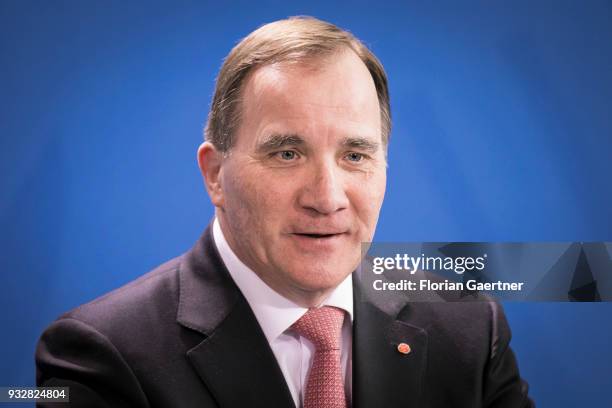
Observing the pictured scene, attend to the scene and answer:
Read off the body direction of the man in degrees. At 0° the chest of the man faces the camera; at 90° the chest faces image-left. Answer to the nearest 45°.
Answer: approximately 315°
